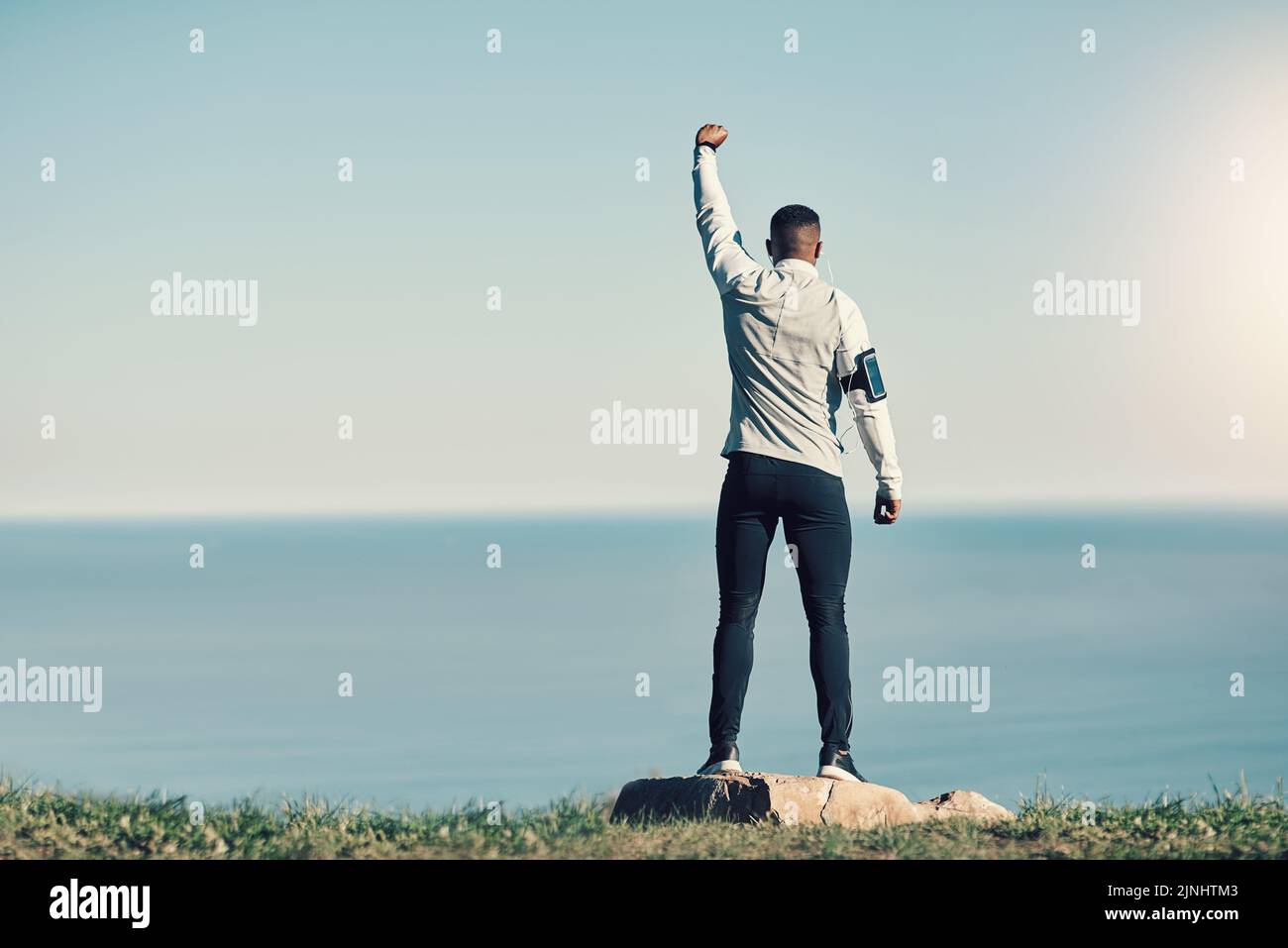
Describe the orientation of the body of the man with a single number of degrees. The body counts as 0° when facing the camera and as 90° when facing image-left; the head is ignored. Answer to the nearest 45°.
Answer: approximately 180°

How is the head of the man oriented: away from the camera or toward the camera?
away from the camera
